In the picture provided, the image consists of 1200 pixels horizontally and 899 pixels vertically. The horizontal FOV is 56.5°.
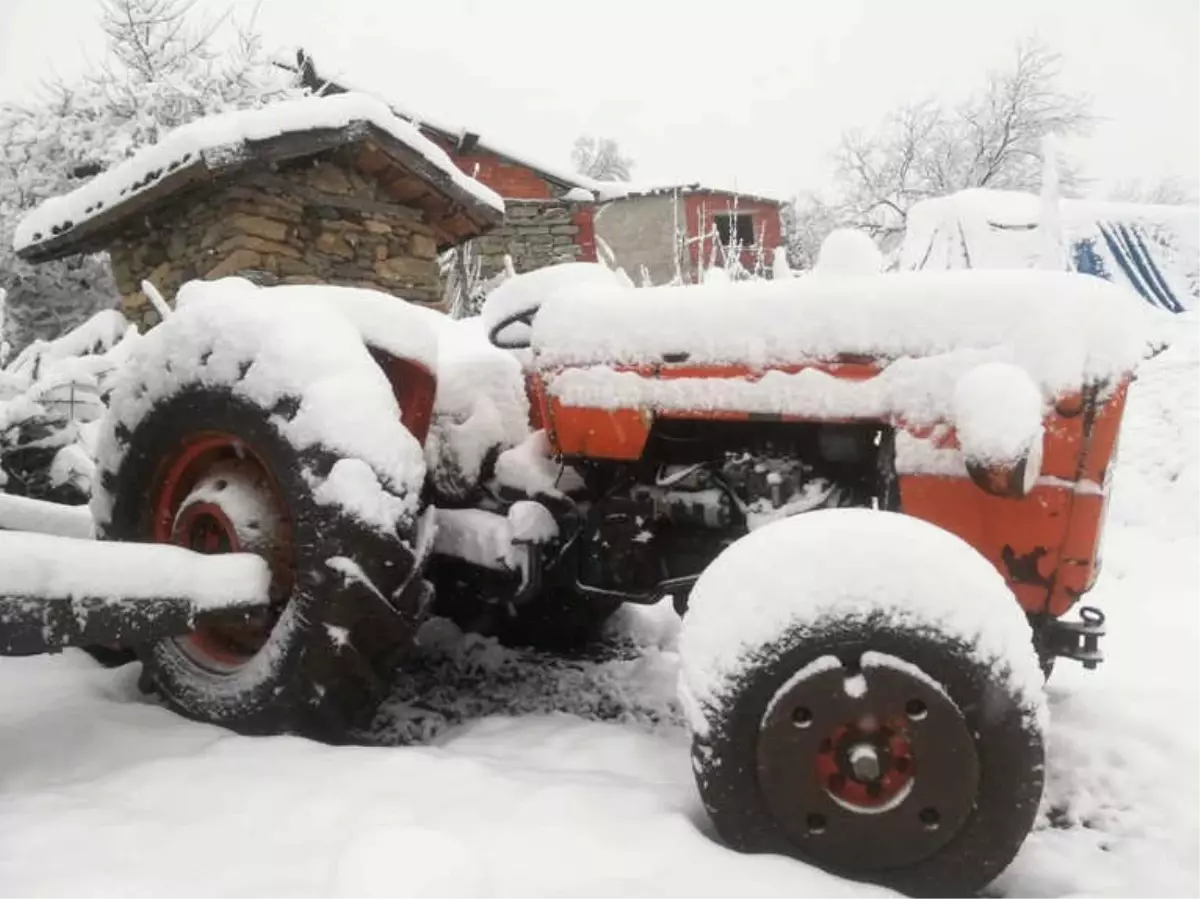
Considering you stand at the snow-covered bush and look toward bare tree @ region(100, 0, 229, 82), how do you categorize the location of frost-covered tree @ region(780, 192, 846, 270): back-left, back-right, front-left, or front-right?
front-right

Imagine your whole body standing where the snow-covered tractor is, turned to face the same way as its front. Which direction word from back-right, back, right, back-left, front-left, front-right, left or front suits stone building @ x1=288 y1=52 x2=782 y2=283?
back-left

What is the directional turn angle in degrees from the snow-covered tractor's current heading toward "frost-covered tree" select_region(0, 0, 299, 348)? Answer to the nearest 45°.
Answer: approximately 180°

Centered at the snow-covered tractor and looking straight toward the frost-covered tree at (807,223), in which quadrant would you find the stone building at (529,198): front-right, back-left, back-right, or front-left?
front-left

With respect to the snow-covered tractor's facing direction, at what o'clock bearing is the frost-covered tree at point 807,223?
The frost-covered tree is roughly at 8 o'clock from the snow-covered tractor.

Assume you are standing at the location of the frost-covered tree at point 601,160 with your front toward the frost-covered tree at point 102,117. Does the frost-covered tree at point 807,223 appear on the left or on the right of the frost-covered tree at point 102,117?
left

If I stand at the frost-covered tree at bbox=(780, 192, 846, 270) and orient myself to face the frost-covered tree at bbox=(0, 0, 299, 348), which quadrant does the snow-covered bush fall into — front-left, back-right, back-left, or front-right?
front-left

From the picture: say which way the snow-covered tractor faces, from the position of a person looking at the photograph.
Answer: facing the viewer and to the right of the viewer

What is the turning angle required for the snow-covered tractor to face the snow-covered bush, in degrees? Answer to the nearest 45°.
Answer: approximately 180°
